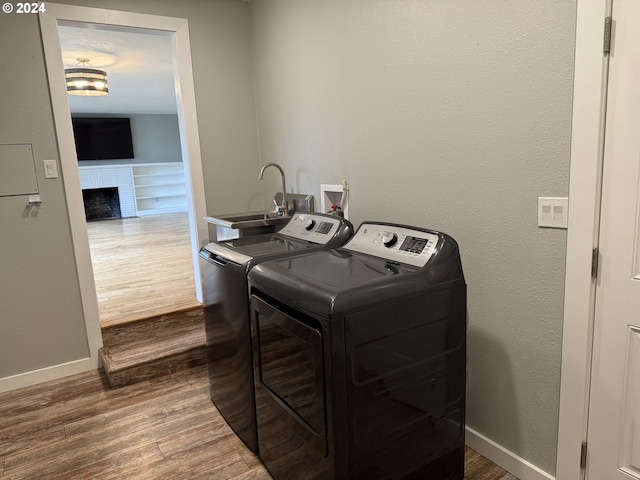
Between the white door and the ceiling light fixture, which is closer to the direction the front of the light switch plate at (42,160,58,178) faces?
the white door

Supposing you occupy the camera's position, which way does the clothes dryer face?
facing the viewer and to the left of the viewer

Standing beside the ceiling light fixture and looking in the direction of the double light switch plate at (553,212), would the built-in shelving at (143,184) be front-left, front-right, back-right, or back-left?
back-left

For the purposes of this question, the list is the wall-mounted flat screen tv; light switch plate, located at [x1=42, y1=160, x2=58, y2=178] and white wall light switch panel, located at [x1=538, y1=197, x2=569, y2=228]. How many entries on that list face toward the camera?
3

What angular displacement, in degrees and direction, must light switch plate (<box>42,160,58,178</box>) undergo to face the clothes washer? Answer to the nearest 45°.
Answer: approximately 45° to its left

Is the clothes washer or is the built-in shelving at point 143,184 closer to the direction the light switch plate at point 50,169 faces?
the clothes washer

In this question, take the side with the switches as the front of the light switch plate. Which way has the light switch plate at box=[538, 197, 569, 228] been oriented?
toward the camera

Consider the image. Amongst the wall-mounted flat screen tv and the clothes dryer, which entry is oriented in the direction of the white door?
the wall-mounted flat screen tv

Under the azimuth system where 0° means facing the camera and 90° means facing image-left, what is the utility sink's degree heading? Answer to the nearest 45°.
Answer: approximately 45°

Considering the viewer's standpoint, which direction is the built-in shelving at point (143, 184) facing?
facing the viewer

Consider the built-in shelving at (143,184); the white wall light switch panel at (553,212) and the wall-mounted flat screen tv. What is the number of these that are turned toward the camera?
3

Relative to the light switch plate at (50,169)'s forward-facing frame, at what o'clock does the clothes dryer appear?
The clothes dryer is roughly at 11 o'clock from the light switch plate.

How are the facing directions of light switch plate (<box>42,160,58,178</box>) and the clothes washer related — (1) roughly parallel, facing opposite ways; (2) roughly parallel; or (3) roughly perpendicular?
roughly perpendicular

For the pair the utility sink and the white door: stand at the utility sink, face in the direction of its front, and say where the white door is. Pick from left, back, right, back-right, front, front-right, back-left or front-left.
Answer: left

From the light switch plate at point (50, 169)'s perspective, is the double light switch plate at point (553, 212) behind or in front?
in front

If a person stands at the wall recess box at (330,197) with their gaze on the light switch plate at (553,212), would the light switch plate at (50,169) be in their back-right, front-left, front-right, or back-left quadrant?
back-right
